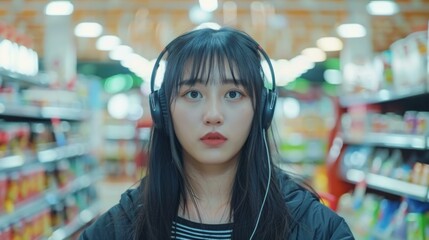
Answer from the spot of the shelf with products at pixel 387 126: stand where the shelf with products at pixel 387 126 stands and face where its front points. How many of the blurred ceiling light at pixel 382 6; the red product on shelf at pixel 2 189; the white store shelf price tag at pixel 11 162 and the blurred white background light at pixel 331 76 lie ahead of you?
2

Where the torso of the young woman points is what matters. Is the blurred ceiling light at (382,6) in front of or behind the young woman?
behind

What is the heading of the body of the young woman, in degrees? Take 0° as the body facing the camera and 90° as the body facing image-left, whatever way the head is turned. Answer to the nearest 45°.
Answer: approximately 0°

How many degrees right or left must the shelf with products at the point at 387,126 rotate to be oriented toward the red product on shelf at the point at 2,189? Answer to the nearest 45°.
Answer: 0° — it already faces it

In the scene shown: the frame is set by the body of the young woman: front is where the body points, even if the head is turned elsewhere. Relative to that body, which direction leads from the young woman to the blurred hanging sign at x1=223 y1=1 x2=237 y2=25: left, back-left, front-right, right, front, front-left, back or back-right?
back

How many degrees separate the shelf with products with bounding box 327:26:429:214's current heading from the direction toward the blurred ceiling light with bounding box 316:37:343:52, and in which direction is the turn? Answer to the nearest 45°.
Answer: approximately 135° to its right

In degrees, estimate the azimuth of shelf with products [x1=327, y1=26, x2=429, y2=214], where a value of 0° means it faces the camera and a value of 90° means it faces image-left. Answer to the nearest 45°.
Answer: approximately 45°

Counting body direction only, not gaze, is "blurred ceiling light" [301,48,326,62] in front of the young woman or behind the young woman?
behind

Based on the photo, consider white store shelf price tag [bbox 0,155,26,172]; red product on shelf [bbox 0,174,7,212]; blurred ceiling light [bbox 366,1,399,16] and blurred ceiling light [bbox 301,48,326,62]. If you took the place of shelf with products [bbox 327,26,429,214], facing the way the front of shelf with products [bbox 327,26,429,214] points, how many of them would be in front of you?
2

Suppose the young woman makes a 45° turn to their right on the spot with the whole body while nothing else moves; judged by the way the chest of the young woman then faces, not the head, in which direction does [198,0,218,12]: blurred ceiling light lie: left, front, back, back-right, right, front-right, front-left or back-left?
back-right
